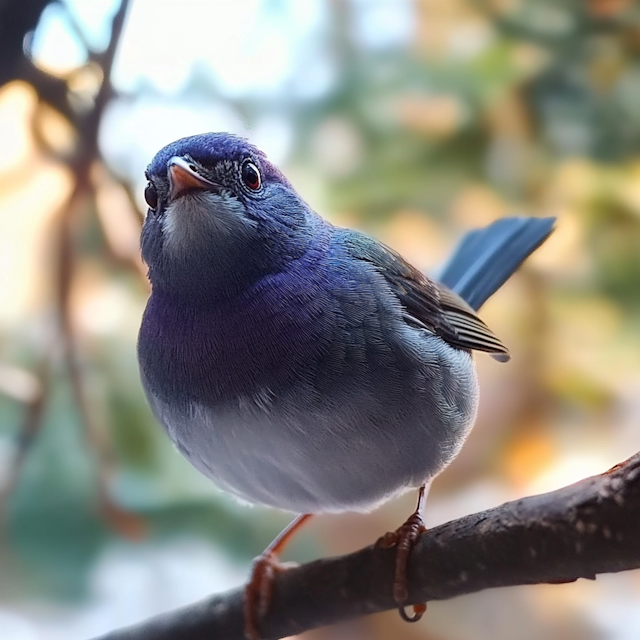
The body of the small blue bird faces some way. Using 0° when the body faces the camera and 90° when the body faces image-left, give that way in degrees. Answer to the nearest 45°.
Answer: approximately 45°
